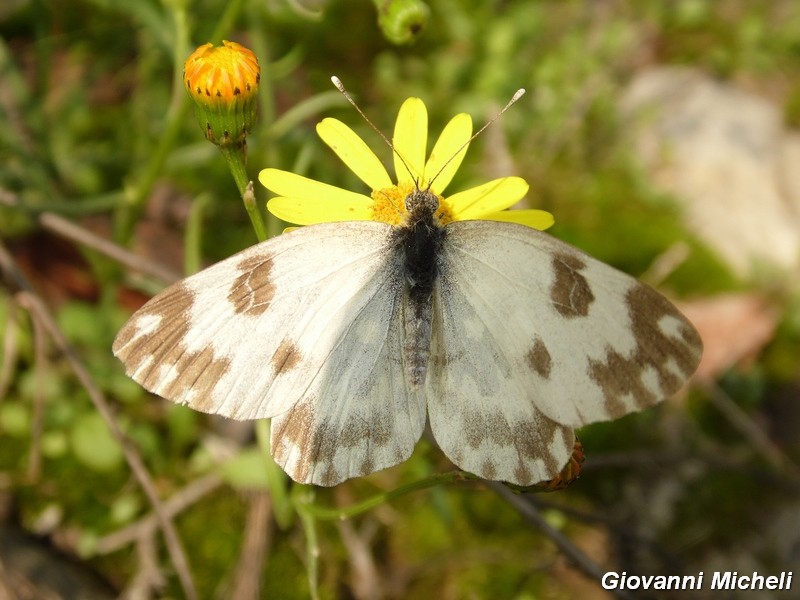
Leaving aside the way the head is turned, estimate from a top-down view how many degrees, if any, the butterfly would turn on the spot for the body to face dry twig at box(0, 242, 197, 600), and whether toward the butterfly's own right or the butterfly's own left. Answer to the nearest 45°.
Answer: approximately 45° to the butterfly's own left

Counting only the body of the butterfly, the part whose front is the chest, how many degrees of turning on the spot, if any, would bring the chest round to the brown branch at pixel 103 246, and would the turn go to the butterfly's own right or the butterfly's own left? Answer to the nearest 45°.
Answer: approximately 45° to the butterfly's own left

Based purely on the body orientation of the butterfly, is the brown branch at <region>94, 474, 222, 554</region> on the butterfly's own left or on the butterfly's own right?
on the butterfly's own left

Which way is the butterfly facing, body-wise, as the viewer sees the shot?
away from the camera
